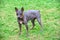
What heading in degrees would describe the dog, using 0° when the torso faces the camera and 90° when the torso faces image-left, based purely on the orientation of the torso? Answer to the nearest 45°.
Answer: approximately 45°
